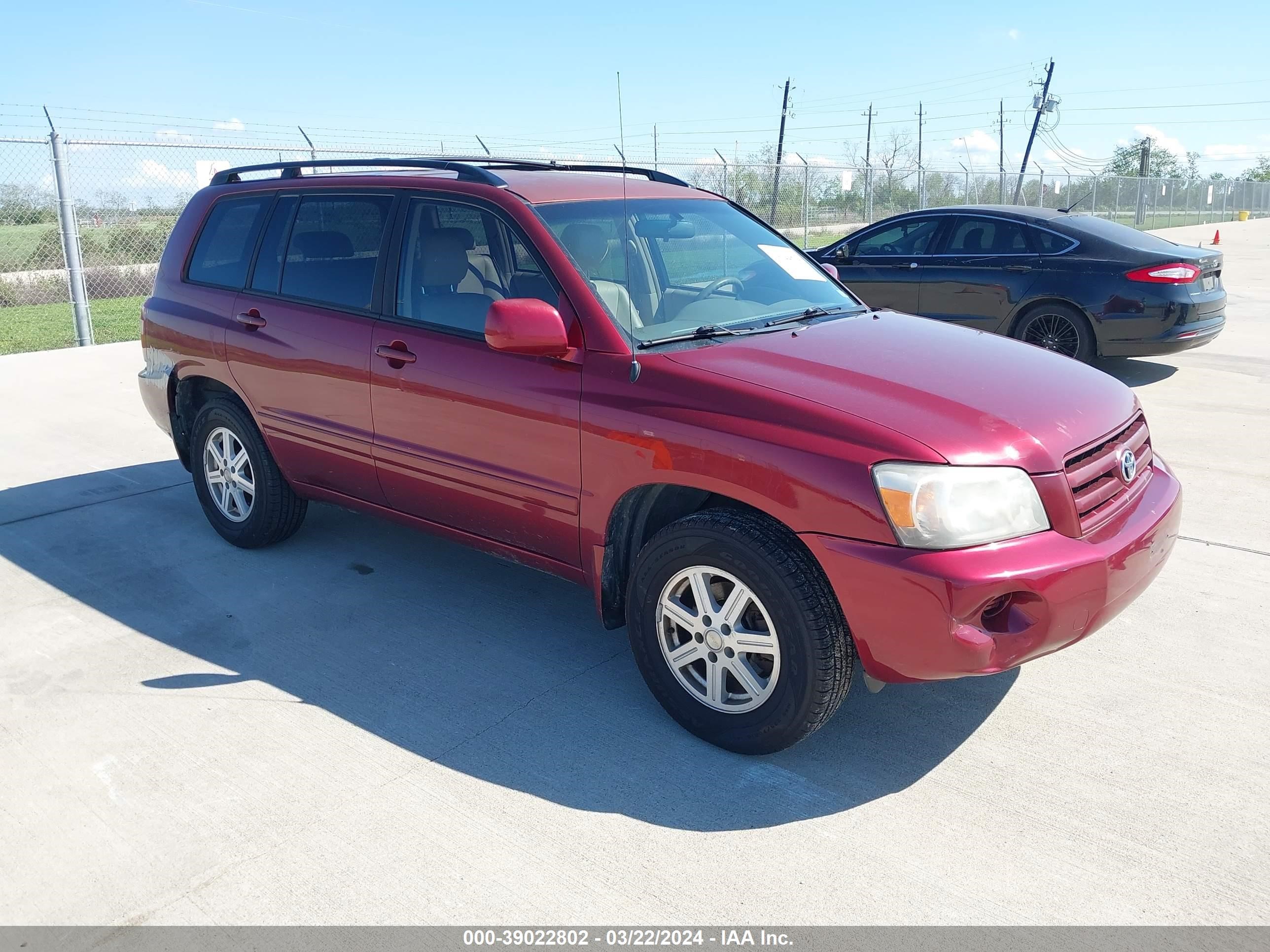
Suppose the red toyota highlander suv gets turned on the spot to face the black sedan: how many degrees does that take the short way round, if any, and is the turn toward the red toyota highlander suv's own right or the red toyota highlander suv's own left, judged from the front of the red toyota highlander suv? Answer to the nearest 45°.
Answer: approximately 90° to the red toyota highlander suv's own left

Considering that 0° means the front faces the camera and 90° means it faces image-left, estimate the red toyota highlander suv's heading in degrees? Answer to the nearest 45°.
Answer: approximately 315°
